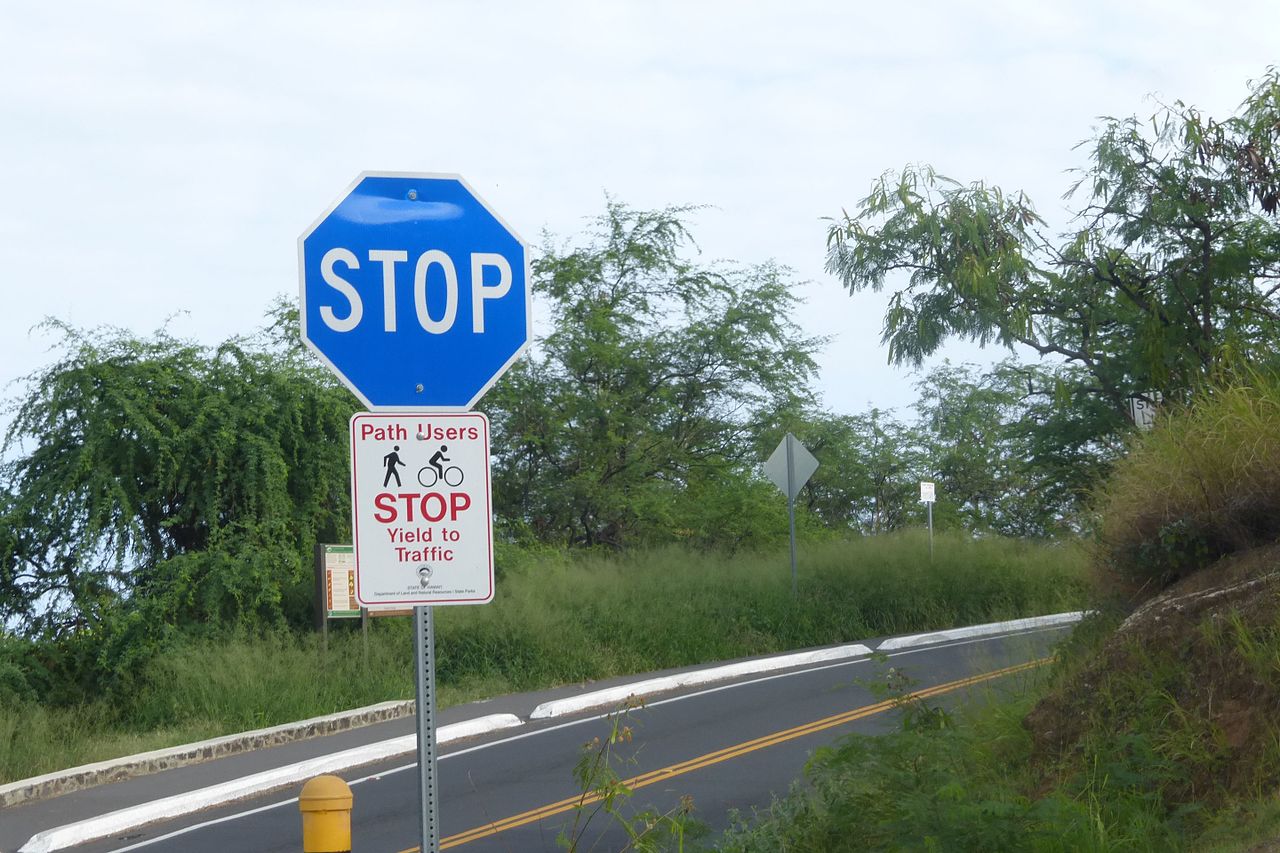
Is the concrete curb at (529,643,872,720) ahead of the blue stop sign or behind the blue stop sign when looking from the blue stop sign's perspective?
behind

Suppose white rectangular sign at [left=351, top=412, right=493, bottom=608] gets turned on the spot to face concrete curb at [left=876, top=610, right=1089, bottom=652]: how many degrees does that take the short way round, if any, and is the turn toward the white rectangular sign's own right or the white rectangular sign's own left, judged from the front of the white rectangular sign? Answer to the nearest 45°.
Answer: approximately 135° to the white rectangular sign's own left

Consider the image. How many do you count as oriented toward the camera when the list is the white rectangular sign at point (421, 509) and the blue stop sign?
2

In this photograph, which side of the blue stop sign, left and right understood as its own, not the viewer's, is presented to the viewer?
front

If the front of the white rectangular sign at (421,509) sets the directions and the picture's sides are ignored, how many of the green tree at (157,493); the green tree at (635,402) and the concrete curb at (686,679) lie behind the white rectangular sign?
3

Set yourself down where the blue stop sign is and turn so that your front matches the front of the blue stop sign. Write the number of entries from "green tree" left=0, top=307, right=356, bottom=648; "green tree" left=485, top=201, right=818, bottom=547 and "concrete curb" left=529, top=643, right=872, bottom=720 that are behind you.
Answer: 3

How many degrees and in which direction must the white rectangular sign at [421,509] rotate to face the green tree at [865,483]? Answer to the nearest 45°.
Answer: approximately 180°

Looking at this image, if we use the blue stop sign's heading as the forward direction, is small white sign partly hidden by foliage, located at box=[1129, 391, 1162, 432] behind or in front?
behind

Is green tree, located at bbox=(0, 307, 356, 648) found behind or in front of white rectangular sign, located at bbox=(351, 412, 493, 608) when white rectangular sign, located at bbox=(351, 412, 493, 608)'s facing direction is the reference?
behind

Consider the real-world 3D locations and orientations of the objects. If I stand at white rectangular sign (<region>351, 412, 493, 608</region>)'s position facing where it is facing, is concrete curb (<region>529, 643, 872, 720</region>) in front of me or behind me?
behind

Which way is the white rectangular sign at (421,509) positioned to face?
toward the camera

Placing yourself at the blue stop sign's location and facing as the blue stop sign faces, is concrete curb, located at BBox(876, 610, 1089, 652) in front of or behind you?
behind

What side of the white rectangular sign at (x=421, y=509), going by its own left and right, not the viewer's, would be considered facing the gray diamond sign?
back

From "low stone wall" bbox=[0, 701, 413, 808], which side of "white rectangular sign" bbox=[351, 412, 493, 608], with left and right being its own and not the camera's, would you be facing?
back
